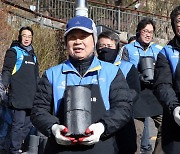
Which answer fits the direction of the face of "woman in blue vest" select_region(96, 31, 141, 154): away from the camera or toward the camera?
toward the camera

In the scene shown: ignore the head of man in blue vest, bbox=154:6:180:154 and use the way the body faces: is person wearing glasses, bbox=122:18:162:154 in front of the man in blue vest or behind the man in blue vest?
behind

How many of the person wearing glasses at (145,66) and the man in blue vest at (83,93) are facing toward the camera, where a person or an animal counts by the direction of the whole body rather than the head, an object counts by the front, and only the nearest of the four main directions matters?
2

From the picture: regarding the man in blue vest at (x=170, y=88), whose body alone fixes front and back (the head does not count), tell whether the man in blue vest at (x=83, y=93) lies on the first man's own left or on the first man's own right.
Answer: on the first man's own right

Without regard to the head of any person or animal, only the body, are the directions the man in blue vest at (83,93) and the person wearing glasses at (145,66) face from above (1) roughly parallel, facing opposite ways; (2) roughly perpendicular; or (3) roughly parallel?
roughly parallel

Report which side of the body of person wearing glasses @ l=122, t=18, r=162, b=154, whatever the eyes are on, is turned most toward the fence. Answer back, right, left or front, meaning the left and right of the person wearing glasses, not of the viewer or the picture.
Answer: back

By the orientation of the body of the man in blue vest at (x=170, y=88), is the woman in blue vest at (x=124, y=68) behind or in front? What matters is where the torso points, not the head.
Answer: behind

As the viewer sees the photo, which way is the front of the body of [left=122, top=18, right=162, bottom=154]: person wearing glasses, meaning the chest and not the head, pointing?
toward the camera

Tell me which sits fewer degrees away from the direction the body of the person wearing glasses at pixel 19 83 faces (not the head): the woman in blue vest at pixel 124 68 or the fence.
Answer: the woman in blue vest

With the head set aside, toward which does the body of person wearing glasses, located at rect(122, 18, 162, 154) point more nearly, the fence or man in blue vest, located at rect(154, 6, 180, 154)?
the man in blue vest

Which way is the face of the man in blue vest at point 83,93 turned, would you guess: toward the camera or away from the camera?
toward the camera

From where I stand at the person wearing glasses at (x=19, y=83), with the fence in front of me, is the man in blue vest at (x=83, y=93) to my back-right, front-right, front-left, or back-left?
back-right
